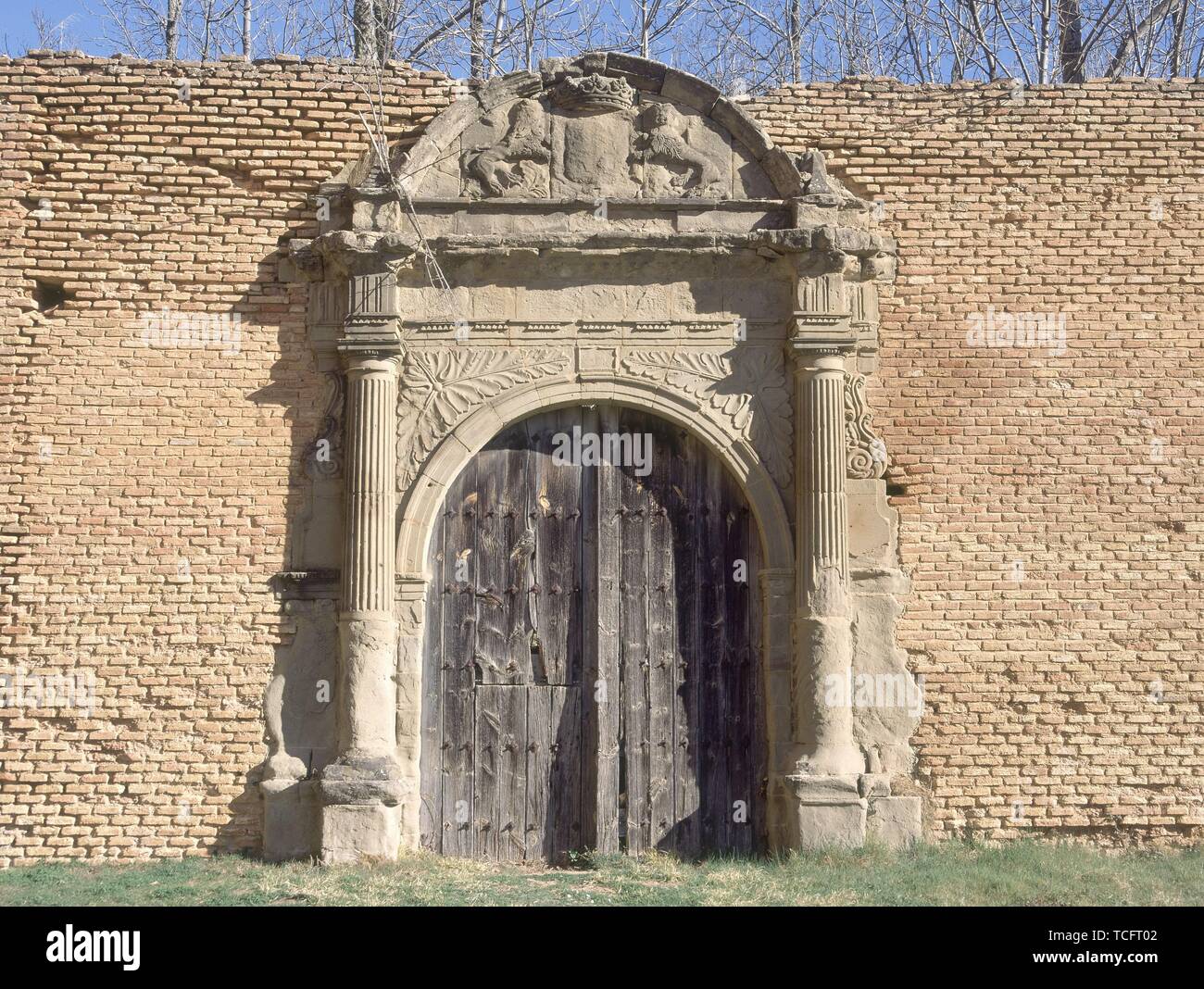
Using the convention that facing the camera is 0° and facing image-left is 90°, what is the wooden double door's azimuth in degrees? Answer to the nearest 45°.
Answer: approximately 0°

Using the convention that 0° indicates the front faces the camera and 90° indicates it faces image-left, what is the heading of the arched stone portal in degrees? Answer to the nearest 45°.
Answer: approximately 0°
